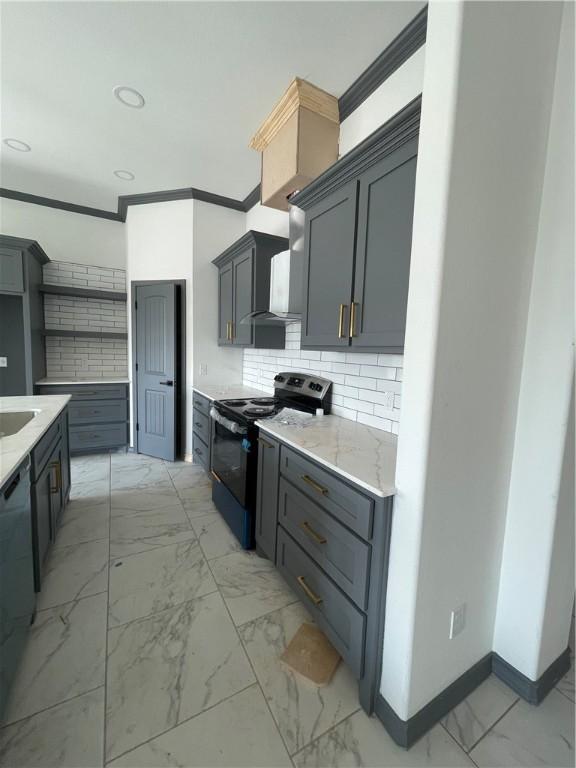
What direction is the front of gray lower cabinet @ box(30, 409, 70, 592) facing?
to the viewer's right

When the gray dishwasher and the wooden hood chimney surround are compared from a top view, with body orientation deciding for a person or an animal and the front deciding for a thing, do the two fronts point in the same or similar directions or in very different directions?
very different directions

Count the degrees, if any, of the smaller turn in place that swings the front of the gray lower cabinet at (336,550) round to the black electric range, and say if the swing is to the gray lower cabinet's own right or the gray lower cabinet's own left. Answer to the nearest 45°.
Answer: approximately 90° to the gray lower cabinet's own right

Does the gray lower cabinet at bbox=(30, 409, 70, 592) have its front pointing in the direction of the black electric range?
yes

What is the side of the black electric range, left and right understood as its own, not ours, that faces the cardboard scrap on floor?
left

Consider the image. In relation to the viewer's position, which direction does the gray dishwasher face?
facing to the right of the viewer
